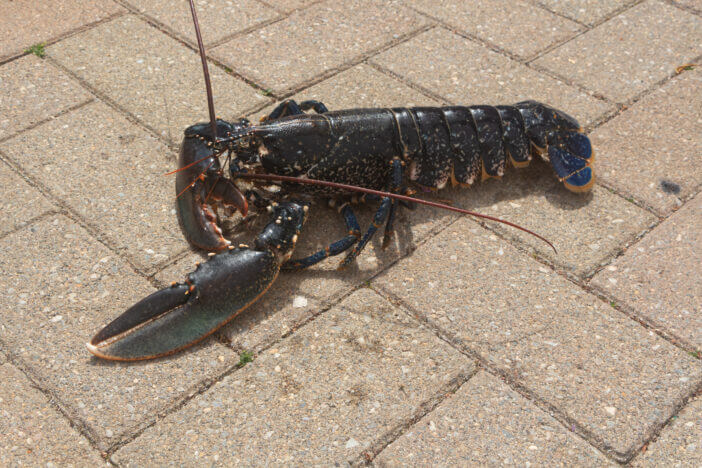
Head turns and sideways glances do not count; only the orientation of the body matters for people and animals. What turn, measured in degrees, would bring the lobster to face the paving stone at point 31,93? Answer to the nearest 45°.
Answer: approximately 45° to its right

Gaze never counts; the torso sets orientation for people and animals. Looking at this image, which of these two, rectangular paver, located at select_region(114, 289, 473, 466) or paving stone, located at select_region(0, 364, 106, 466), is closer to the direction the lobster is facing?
the paving stone

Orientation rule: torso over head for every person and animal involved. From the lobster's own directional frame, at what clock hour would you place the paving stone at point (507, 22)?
The paving stone is roughly at 4 o'clock from the lobster.

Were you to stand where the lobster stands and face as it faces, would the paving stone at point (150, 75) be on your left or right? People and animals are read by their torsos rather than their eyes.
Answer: on your right

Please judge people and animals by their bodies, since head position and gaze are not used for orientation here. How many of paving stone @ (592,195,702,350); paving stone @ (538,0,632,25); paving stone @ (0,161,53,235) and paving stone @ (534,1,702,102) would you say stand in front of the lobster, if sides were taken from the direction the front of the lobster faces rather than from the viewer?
1

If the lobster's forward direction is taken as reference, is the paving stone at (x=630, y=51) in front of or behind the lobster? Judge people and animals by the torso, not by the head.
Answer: behind

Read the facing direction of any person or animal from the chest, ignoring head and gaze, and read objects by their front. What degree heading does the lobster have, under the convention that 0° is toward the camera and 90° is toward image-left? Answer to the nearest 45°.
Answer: approximately 90°

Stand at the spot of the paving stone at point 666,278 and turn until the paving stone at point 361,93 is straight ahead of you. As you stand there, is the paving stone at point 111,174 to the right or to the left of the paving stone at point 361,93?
left

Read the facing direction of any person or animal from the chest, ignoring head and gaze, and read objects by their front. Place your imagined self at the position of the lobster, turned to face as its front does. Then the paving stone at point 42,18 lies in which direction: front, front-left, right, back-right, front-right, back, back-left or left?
front-right

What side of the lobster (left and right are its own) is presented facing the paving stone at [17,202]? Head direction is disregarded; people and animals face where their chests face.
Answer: front

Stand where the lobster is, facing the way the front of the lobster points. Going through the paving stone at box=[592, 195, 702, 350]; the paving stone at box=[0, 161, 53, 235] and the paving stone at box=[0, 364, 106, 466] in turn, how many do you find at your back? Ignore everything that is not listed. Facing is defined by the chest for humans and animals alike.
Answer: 1

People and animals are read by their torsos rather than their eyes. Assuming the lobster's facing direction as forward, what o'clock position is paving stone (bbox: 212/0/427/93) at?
The paving stone is roughly at 3 o'clock from the lobster.
